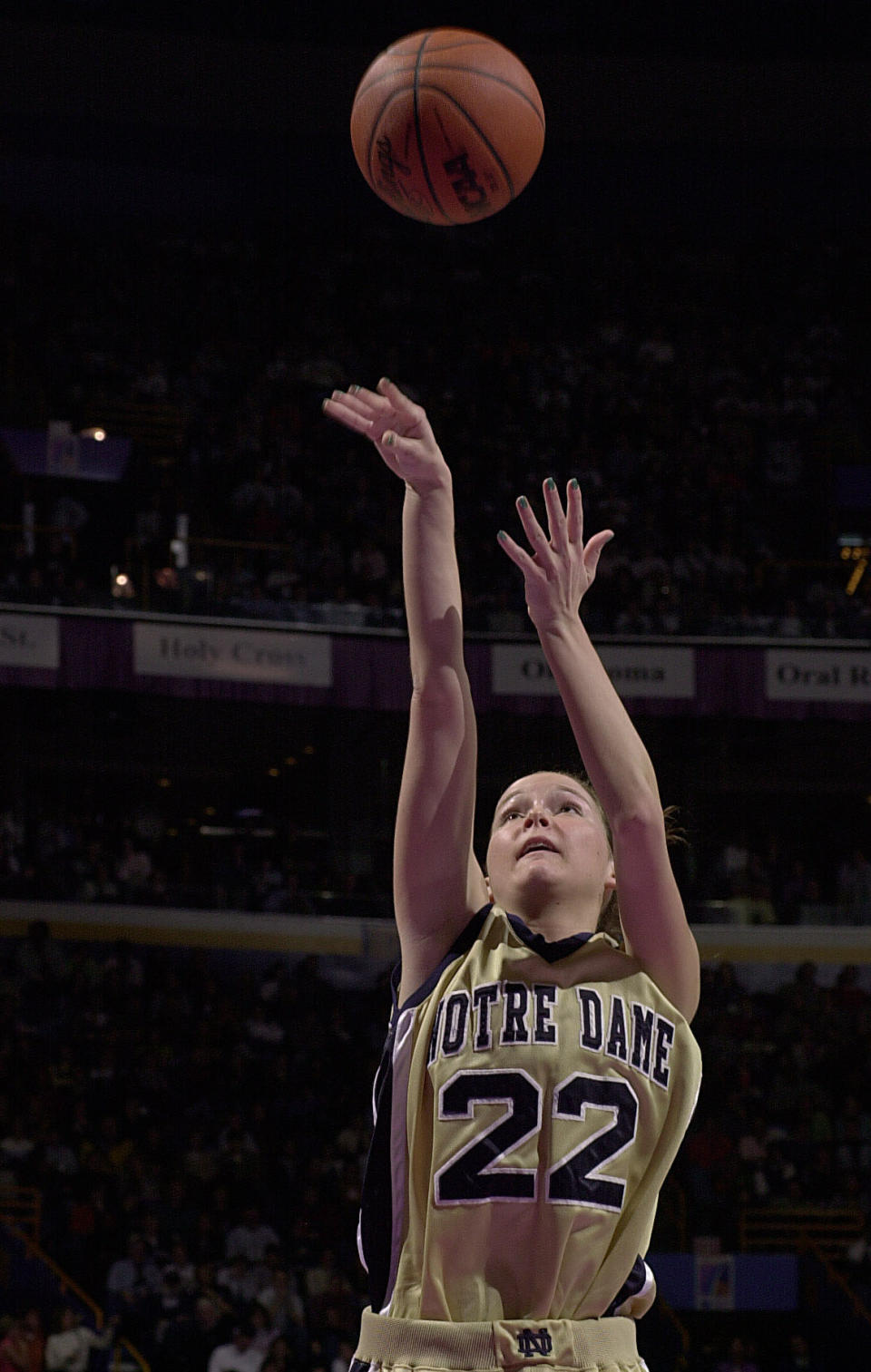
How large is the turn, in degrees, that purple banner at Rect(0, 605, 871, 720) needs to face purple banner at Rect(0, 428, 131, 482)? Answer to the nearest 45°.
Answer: approximately 135° to its right

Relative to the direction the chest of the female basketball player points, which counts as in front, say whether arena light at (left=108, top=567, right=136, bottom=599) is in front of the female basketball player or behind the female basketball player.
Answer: behind

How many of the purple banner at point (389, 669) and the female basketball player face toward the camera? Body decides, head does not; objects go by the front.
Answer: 2

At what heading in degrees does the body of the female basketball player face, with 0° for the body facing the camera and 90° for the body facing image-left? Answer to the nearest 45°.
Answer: approximately 0°

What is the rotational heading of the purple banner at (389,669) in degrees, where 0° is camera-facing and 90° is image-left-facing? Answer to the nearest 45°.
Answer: approximately 0°

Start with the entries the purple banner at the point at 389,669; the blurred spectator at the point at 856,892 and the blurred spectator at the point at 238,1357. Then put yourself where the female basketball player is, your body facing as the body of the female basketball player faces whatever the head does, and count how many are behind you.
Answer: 3

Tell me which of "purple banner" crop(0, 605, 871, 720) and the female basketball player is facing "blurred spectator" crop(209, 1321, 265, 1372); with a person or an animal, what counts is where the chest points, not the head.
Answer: the purple banner

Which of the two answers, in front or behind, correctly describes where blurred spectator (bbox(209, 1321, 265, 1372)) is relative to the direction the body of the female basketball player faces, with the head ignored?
behind

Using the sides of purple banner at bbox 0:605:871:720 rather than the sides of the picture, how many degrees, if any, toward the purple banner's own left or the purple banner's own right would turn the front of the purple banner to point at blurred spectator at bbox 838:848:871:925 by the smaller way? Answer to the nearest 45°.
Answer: approximately 90° to the purple banner's own left

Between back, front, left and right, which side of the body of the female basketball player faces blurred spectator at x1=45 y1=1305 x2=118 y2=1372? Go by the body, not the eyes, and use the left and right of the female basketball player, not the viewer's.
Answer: back
